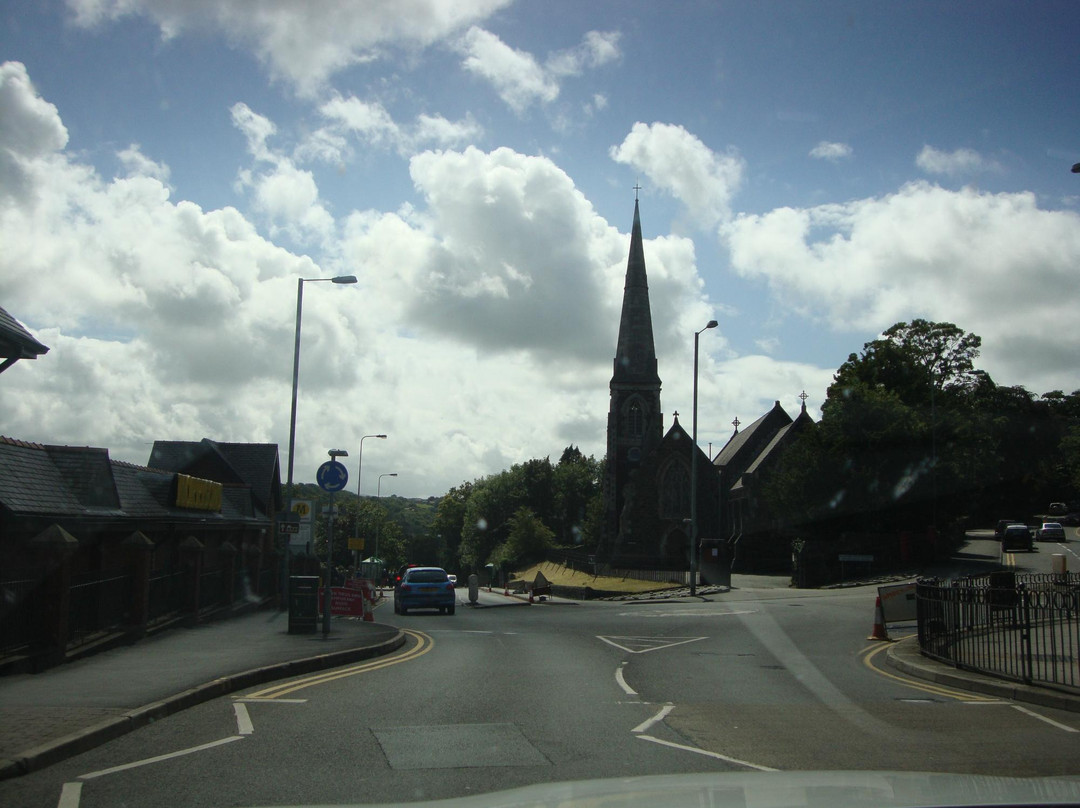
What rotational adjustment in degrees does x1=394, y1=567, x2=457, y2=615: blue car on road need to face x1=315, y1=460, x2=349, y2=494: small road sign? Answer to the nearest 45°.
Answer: approximately 180°

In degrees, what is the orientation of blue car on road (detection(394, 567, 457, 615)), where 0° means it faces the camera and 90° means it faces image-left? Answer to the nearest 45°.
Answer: approximately 180°

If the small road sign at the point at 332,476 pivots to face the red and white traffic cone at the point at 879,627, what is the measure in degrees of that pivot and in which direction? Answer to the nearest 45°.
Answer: approximately 90° to its left

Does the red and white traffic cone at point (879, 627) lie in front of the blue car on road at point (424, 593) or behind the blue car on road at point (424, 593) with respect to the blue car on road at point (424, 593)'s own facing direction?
behind

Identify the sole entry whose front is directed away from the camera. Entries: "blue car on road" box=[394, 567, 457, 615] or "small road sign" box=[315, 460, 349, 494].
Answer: the blue car on road

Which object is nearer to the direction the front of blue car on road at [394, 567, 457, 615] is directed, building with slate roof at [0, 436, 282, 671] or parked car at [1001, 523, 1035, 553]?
the parked car

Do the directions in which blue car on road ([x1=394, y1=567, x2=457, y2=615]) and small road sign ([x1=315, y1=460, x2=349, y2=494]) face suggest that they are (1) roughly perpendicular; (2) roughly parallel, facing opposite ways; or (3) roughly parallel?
roughly parallel, facing opposite ways

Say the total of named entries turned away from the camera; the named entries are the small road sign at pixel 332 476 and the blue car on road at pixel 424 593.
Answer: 1

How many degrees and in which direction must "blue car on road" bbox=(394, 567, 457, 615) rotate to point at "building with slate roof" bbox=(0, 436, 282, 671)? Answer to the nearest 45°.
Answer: approximately 135° to its left

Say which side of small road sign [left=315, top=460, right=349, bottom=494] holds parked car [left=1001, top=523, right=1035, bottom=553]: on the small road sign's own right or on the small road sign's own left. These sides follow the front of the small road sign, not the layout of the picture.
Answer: on the small road sign's own left

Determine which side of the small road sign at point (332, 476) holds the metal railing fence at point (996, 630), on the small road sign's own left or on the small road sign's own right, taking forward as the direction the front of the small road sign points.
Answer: on the small road sign's own left

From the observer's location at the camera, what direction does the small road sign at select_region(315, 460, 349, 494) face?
facing the viewer
